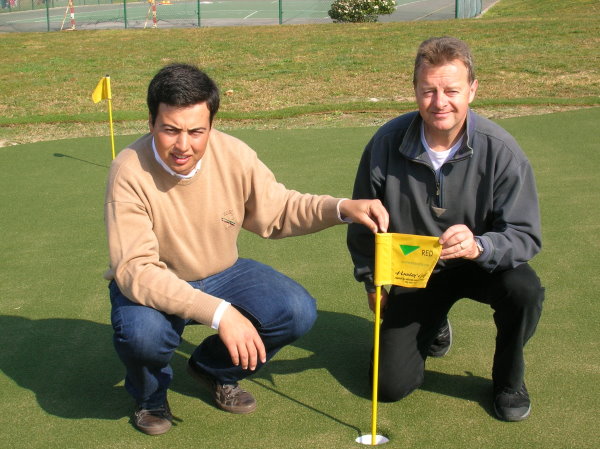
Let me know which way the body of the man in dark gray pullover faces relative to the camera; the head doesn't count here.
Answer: toward the camera

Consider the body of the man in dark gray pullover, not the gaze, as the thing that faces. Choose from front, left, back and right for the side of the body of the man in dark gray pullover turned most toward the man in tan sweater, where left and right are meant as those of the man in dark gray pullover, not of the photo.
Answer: right

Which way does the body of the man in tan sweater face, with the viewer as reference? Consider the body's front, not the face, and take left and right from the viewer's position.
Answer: facing the viewer and to the right of the viewer

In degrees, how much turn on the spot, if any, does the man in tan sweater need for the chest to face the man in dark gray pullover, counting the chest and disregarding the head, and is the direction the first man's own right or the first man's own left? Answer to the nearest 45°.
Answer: approximately 45° to the first man's own left

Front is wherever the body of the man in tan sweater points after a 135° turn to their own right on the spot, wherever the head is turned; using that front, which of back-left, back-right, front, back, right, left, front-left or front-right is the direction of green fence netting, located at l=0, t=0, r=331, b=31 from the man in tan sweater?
right

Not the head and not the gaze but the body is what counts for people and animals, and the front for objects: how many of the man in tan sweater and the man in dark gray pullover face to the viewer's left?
0

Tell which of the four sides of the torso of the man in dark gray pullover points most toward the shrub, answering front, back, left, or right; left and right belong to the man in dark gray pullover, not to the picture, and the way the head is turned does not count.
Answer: back
